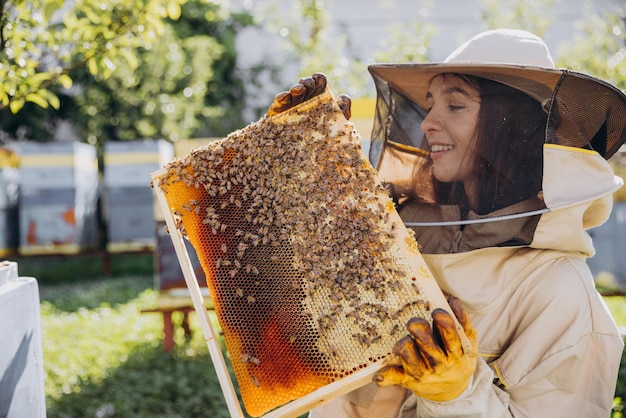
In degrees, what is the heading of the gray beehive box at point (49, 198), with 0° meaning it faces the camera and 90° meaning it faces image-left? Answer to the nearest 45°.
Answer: approximately 0°

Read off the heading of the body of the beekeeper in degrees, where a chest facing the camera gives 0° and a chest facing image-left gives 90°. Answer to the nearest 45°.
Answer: approximately 45°

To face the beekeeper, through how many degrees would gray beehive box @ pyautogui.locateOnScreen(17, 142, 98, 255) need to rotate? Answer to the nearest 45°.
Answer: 0° — it already faces them

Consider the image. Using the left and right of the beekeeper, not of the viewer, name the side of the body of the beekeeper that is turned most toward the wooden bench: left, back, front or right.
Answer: right

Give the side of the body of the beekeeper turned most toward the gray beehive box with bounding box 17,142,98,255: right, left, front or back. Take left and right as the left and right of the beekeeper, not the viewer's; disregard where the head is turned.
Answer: right

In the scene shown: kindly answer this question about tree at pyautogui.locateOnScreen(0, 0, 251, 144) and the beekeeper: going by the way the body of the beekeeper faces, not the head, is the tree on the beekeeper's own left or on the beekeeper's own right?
on the beekeeper's own right

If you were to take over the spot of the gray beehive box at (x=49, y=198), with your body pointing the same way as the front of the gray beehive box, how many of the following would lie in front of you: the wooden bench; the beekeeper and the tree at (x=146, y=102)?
2
